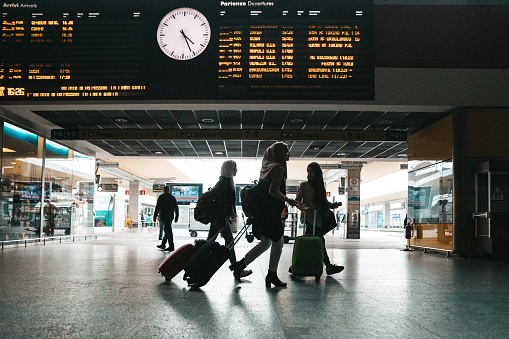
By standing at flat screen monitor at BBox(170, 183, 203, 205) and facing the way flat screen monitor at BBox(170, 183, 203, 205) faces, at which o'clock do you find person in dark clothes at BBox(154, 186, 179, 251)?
The person in dark clothes is roughly at 12 o'clock from the flat screen monitor.

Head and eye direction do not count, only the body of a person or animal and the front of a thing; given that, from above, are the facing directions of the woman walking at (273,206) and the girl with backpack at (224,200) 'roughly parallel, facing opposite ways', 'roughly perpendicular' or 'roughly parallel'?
roughly parallel

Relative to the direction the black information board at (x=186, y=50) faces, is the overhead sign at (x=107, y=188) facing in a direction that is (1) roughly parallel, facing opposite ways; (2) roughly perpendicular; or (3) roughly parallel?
roughly parallel

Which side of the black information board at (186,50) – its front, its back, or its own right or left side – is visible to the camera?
front

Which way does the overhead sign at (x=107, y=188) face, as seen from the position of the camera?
facing the viewer

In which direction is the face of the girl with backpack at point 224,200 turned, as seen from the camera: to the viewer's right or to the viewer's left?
to the viewer's right

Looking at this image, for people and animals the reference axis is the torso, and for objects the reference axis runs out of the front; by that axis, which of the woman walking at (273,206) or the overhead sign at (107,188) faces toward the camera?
the overhead sign

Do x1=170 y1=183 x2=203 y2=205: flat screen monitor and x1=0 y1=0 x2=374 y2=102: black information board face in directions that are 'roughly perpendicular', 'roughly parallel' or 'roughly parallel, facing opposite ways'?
roughly parallel

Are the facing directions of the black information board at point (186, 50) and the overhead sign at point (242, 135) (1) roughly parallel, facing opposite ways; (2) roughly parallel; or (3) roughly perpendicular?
roughly parallel

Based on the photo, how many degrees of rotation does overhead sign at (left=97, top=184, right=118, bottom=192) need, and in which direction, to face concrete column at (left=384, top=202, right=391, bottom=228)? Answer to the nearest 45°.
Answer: approximately 90° to its left

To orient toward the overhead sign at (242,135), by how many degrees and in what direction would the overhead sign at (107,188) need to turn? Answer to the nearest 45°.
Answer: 0° — it already faces it

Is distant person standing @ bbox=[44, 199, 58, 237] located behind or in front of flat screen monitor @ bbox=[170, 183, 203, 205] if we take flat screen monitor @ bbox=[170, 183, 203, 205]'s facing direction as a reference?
in front
